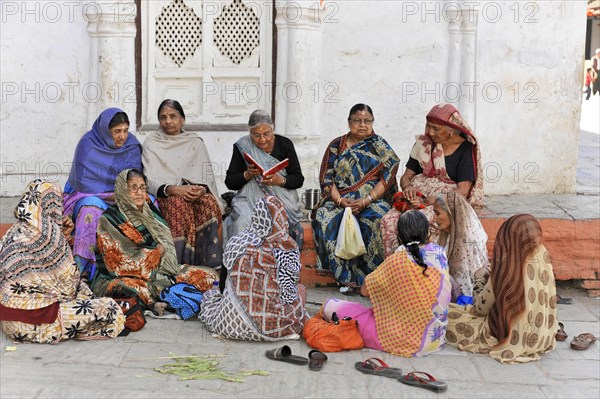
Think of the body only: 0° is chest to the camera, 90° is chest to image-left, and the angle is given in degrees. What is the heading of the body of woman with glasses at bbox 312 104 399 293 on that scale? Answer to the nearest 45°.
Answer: approximately 0°

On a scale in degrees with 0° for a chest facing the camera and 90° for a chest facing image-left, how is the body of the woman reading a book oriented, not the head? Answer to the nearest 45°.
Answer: approximately 0°

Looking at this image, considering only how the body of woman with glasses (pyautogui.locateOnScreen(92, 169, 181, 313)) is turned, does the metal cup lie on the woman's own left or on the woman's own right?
on the woman's own left

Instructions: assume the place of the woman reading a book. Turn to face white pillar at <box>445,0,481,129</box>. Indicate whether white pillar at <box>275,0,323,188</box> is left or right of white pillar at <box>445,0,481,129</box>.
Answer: left

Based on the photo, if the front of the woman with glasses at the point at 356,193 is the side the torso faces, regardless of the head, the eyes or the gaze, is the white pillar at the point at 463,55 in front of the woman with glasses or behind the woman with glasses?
behind

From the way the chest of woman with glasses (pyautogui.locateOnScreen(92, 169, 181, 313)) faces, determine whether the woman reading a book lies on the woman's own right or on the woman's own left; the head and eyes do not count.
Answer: on the woman's own left

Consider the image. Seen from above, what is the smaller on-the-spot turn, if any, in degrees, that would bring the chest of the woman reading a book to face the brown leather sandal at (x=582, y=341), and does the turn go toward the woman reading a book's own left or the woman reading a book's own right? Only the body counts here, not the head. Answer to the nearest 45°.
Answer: approximately 45° to the woman reading a book's own left
